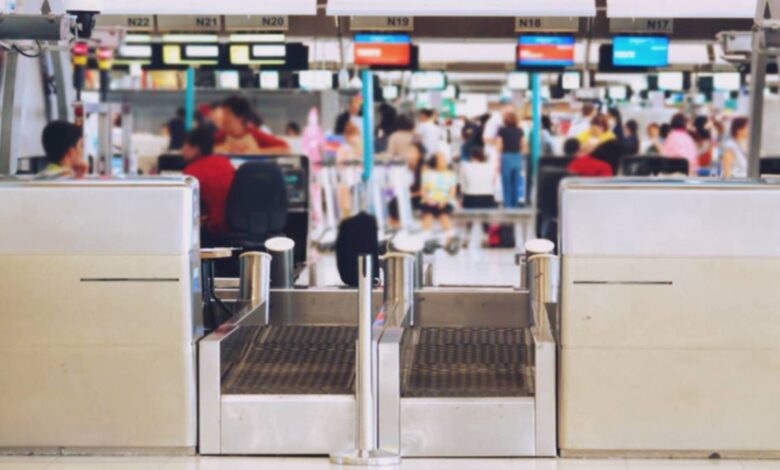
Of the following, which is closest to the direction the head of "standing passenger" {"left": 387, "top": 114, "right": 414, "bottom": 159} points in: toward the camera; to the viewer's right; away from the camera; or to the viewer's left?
away from the camera

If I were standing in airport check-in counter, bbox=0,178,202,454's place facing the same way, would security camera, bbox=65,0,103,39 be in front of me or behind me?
behind
